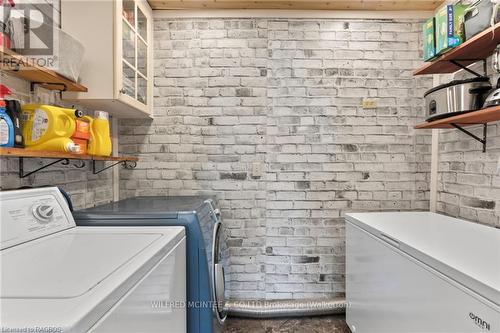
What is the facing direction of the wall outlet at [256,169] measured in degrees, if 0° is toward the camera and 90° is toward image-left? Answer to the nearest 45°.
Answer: approximately 0°

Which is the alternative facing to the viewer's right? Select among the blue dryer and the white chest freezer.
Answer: the blue dryer

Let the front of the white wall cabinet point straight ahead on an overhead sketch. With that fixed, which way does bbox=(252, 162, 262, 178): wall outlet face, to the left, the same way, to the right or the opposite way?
to the right

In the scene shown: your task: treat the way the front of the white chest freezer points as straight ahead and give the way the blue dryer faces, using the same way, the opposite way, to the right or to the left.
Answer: the opposite way

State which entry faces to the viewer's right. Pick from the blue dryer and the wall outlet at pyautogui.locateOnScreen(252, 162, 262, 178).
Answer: the blue dryer

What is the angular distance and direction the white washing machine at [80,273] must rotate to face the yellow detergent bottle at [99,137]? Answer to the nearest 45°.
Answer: approximately 135° to its left

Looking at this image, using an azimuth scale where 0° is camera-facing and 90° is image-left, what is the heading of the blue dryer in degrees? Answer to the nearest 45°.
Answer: approximately 270°
